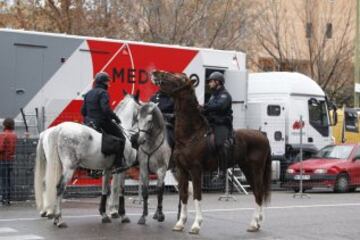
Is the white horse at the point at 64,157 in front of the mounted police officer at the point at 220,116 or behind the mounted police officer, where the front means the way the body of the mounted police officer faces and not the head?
in front

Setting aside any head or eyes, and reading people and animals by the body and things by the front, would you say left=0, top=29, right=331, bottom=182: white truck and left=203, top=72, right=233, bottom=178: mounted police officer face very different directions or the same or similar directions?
very different directions

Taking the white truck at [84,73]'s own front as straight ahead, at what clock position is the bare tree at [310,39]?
The bare tree is roughly at 10 o'clock from the white truck.

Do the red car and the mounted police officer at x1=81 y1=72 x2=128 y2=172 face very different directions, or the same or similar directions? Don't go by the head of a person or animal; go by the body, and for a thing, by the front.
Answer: very different directions

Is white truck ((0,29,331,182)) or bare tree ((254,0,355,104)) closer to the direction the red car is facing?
the white truck

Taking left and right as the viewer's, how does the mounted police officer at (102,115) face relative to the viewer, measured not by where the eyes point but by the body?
facing away from the viewer and to the right of the viewer

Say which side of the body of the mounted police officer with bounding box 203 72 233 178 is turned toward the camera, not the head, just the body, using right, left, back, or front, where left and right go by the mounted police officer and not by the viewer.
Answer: left

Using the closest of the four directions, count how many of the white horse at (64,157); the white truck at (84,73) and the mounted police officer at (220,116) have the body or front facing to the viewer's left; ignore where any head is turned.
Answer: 1

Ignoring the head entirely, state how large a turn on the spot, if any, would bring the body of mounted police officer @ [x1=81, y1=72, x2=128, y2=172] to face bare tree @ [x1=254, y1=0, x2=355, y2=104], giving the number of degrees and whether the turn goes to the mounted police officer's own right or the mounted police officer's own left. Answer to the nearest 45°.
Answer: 0° — they already face it

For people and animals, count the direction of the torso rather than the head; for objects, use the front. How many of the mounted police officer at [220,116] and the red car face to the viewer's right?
0

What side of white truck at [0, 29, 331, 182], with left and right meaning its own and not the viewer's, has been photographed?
right
